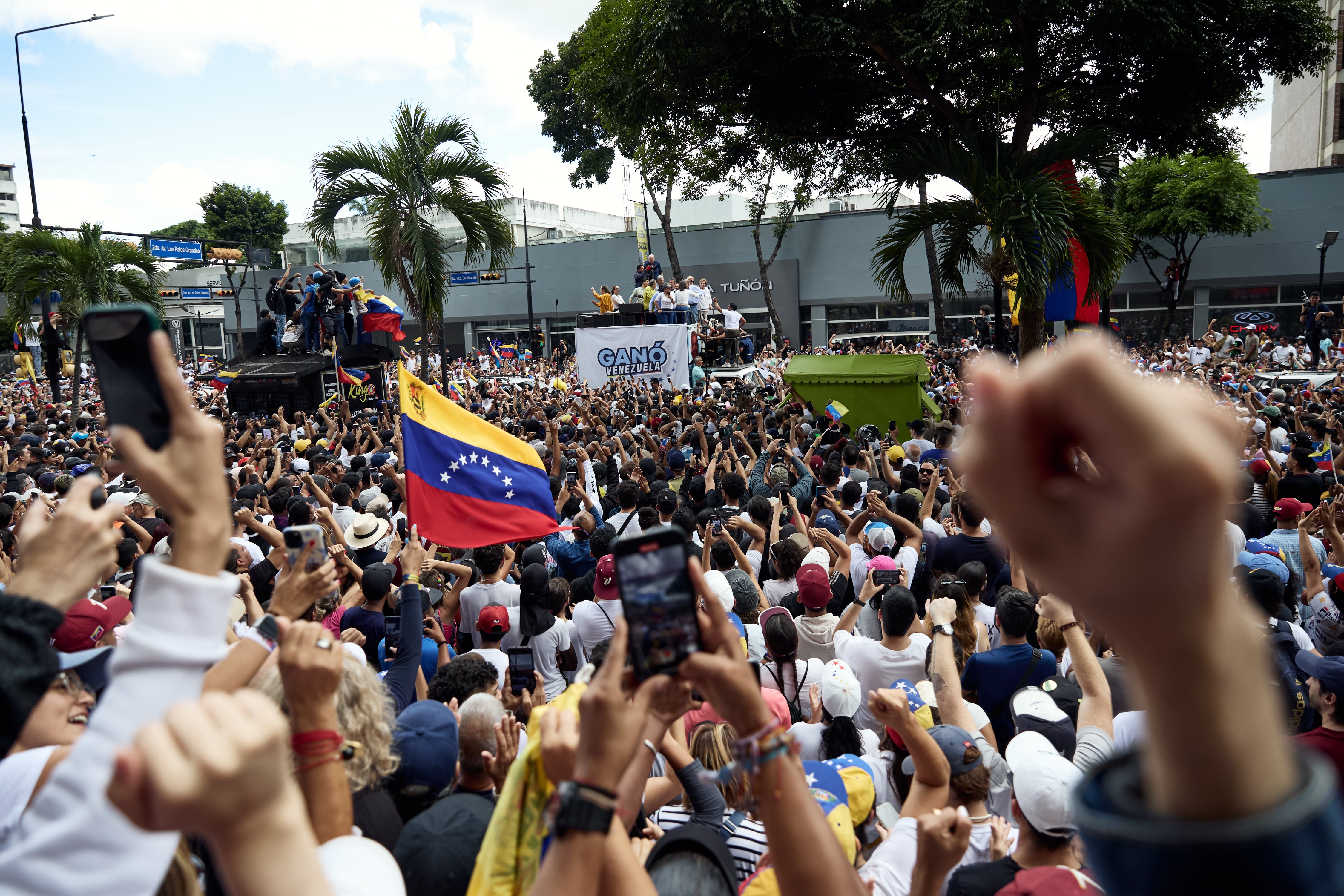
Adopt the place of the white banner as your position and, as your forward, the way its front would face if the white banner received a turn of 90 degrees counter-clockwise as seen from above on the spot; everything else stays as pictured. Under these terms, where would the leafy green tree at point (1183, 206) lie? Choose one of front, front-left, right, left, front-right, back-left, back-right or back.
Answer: front-left

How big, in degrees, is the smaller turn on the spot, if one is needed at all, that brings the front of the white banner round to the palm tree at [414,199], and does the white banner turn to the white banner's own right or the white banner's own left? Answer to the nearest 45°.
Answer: approximately 90° to the white banner's own right

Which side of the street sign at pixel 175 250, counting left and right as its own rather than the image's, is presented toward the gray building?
left

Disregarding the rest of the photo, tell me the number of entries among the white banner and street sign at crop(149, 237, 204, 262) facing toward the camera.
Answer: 2

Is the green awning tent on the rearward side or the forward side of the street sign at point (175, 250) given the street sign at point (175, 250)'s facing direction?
on the forward side

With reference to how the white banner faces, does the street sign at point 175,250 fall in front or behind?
behind

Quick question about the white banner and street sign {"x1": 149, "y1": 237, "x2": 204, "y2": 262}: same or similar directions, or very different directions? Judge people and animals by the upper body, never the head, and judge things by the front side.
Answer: same or similar directions

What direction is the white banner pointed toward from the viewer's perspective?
toward the camera

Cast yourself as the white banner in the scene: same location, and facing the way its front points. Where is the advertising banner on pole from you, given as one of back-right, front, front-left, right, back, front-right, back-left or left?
back

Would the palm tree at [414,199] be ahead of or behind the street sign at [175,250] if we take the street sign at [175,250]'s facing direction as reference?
ahead
